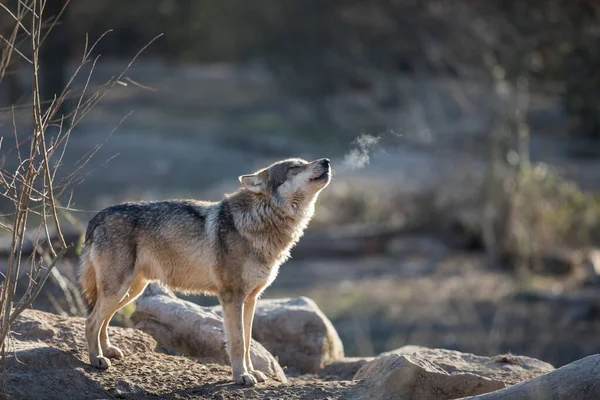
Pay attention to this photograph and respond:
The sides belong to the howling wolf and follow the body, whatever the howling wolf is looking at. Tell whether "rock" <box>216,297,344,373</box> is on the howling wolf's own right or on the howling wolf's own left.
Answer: on the howling wolf's own left

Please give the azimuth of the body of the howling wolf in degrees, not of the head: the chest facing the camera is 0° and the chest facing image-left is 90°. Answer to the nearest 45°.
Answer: approximately 270°

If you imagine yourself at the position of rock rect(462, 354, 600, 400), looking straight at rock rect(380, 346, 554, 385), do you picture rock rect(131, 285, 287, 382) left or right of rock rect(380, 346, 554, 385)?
left

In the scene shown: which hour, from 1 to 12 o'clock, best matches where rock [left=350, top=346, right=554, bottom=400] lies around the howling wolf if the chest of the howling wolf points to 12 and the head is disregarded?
The rock is roughly at 12 o'clock from the howling wolf.

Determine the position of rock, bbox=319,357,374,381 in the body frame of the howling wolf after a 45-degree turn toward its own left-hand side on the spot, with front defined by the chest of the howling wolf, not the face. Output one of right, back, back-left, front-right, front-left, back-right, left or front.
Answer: front

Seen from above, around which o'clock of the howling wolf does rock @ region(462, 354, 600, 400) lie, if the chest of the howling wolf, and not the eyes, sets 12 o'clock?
The rock is roughly at 1 o'clock from the howling wolf.

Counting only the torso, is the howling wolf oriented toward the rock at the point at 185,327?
no

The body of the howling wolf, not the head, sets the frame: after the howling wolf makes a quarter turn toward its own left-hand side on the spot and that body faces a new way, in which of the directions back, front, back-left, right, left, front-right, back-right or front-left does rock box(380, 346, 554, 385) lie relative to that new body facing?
right
